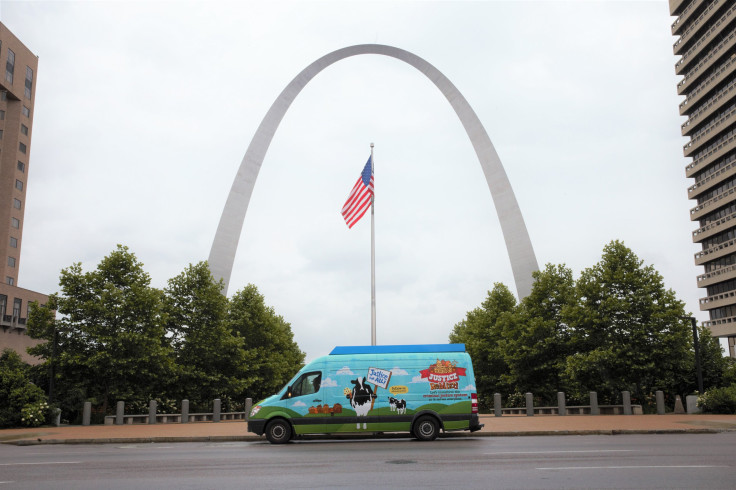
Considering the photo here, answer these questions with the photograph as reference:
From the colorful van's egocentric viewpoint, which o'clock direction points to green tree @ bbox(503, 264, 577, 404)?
The green tree is roughly at 4 o'clock from the colorful van.

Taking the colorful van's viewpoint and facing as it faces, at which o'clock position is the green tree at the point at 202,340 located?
The green tree is roughly at 2 o'clock from the colorful van.

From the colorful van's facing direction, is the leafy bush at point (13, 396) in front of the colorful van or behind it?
in front

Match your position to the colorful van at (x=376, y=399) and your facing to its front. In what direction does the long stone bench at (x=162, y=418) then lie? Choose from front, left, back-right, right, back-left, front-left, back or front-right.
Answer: front-right

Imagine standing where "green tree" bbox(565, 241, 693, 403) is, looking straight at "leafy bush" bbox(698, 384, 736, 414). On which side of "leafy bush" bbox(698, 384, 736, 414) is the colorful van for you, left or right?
right

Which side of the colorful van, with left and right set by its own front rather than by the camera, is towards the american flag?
right

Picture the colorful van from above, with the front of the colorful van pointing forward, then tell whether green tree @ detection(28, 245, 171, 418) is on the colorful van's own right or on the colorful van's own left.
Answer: on the colorful van's own right

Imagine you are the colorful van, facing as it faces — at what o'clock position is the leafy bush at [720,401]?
The leafy bush is roughly at 5 o'clock from the colorful van.

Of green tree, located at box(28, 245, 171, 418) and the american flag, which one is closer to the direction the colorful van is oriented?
the green tree

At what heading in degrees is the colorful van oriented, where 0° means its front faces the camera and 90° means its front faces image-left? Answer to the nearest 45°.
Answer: approximately 90°
